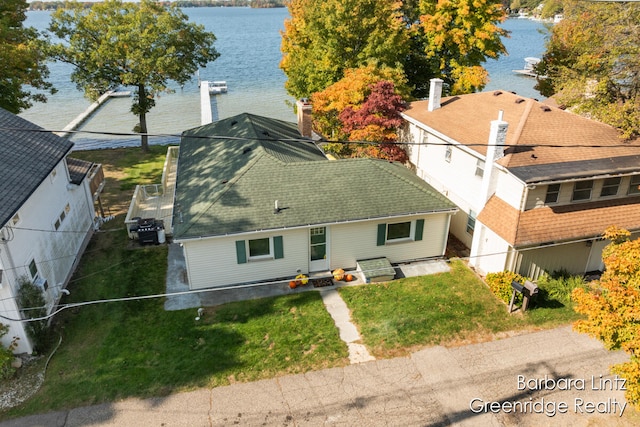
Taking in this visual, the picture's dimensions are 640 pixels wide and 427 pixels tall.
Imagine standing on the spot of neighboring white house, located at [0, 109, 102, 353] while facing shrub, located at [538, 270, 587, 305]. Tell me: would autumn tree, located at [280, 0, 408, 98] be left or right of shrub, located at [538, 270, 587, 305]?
left

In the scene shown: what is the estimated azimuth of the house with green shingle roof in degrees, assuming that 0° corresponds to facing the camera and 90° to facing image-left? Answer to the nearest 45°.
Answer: approximately 0°

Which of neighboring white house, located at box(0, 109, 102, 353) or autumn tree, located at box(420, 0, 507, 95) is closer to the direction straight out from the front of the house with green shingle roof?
the neighboring white house

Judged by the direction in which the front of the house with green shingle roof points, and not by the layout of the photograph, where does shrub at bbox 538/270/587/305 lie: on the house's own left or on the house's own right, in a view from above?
on the house's own left

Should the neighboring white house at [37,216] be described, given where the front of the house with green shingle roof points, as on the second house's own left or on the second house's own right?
on the second house's own right

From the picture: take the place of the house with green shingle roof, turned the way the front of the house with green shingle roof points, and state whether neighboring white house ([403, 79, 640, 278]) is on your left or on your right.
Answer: on your left

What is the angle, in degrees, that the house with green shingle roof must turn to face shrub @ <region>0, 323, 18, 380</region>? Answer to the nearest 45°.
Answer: approximately 45° to its right

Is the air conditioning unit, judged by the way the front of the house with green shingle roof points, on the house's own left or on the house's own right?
on the house's own right

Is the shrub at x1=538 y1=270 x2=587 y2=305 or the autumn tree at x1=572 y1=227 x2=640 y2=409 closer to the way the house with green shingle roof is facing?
the autumn tree

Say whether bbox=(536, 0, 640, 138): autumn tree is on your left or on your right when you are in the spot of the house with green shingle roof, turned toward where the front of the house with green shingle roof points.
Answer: on your left

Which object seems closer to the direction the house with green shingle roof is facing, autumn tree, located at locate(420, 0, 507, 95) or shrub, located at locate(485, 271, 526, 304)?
the shrub

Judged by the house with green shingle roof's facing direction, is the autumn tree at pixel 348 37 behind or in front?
behind

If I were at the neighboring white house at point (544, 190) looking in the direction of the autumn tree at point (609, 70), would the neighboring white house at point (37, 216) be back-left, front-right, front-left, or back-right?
back-left

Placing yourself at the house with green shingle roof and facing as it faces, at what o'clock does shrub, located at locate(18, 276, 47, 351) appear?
The shrub is roughly at 2 o'clock from the house with green shingle roof.

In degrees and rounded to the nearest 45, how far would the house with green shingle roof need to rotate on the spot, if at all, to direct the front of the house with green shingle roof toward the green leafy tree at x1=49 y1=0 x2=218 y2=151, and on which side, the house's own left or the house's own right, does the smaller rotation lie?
approximately 135° to the house's own right
